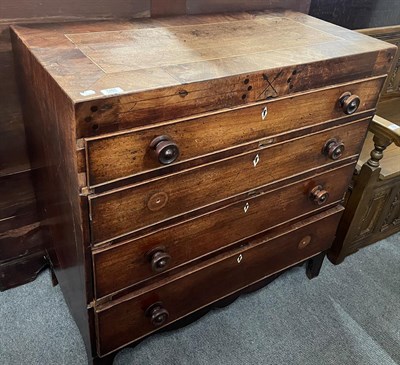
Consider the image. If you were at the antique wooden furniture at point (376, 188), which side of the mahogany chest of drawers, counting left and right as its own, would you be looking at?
left

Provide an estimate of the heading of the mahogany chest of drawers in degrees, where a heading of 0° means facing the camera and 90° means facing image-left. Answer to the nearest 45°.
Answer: approximately 315°
